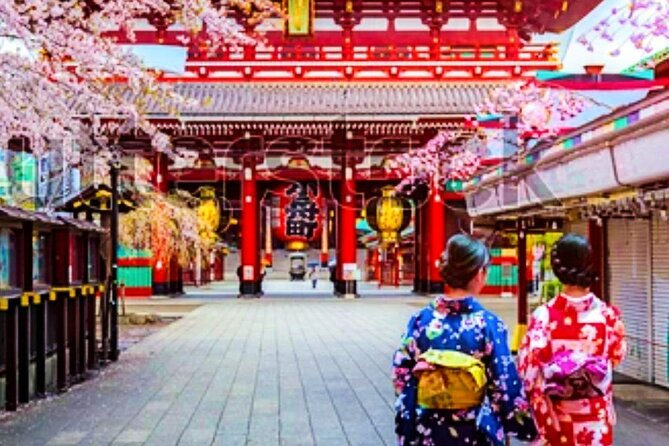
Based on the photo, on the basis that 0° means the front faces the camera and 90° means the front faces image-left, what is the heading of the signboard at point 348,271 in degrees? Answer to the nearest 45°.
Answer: approximately 0°

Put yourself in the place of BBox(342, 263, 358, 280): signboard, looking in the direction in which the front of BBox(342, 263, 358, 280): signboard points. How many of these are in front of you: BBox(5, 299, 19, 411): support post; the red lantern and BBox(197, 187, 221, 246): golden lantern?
1

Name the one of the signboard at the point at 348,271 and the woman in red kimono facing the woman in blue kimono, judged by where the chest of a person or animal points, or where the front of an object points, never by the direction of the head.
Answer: the signboard

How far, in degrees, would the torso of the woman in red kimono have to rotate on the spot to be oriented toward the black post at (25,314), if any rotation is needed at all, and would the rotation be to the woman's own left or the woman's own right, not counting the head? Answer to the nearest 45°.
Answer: approximately 45° to the woman's own left

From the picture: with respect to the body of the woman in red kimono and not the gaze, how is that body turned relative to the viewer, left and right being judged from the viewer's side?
facing away from the viewer

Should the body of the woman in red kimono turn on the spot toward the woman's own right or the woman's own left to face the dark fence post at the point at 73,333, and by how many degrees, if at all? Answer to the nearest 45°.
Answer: approximately 45° to the woman's own left

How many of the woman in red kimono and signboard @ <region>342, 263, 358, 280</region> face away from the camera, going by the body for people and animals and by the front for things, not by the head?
1

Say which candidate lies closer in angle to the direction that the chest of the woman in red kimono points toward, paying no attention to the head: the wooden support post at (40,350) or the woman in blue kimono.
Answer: the wooden support post

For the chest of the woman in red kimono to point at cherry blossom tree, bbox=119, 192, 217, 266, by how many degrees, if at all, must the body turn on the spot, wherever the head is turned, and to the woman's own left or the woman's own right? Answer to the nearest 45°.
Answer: approximately 45° to the woman's own left

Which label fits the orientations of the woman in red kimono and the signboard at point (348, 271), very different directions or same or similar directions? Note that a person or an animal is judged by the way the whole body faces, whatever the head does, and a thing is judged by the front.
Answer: very different directions

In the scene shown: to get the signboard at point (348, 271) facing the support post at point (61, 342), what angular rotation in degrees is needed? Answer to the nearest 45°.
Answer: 0° — it already faces it

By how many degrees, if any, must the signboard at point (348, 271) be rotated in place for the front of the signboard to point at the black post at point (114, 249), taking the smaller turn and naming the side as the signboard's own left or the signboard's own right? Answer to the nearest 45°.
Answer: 0° — it already faces it

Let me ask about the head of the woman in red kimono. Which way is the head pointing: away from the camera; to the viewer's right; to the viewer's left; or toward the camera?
away from the camera

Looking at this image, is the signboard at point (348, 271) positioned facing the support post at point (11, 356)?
yes

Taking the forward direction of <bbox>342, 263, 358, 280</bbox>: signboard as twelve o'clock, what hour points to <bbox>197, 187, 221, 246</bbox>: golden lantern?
The golden lantern is roughly at 4 o'clock from the signboard.
